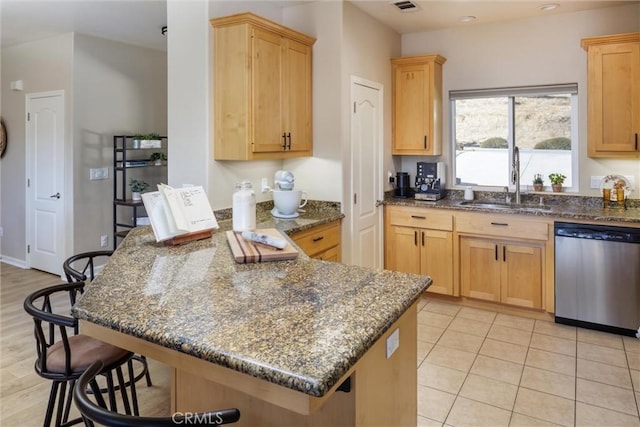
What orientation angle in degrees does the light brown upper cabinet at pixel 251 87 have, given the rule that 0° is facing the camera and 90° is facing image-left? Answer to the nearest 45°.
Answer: approximately 315°

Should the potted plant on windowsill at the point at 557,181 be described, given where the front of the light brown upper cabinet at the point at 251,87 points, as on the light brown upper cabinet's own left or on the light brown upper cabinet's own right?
on the light brown upper cabinet's own left

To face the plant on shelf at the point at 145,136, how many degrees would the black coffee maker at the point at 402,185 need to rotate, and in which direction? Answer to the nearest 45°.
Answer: approximately 90° to its right
